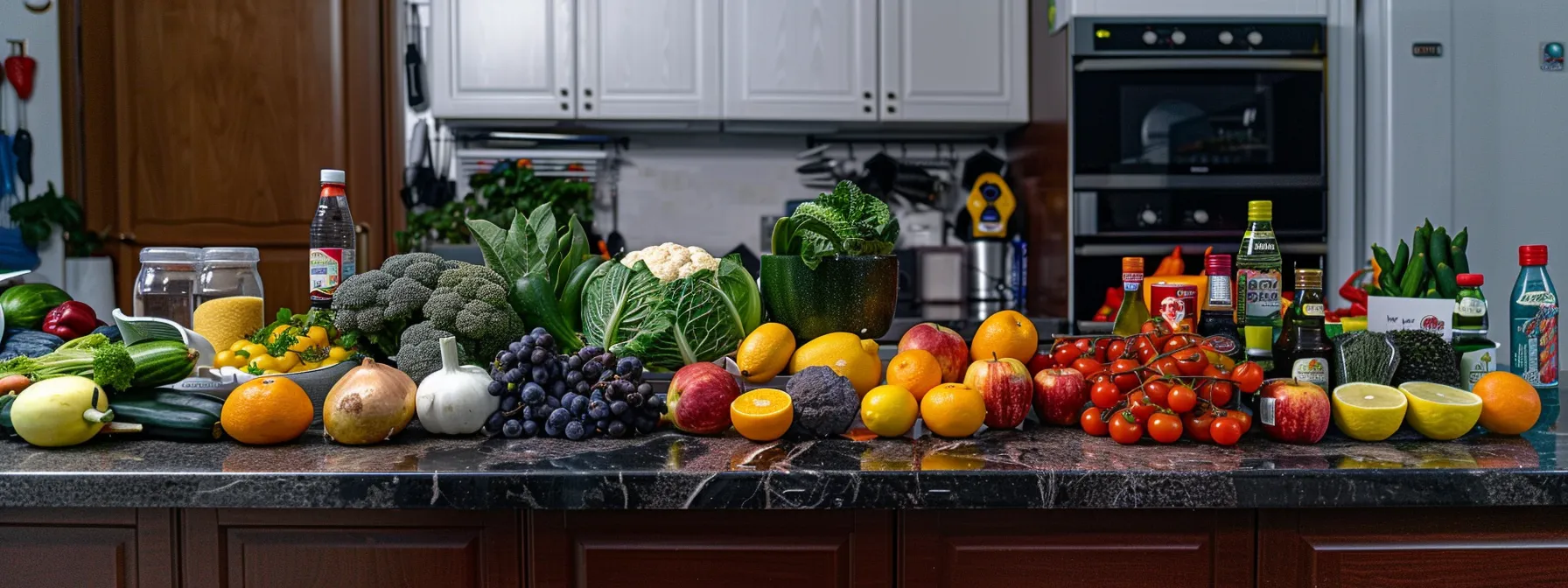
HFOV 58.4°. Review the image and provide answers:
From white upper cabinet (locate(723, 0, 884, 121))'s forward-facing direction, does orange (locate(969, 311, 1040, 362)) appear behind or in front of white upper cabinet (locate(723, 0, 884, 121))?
in front

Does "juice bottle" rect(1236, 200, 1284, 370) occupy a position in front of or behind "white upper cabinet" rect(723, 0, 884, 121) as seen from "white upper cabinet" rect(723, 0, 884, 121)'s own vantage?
in front

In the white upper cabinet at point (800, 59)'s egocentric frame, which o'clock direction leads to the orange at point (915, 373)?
The orange is roughly at 12 o'clock from the white upper cabinet.

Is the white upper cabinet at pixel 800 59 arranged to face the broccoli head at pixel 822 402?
yes

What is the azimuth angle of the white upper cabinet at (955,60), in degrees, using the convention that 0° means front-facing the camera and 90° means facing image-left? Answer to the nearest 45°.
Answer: approximately 0°

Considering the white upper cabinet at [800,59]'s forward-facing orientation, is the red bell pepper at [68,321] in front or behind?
in front
